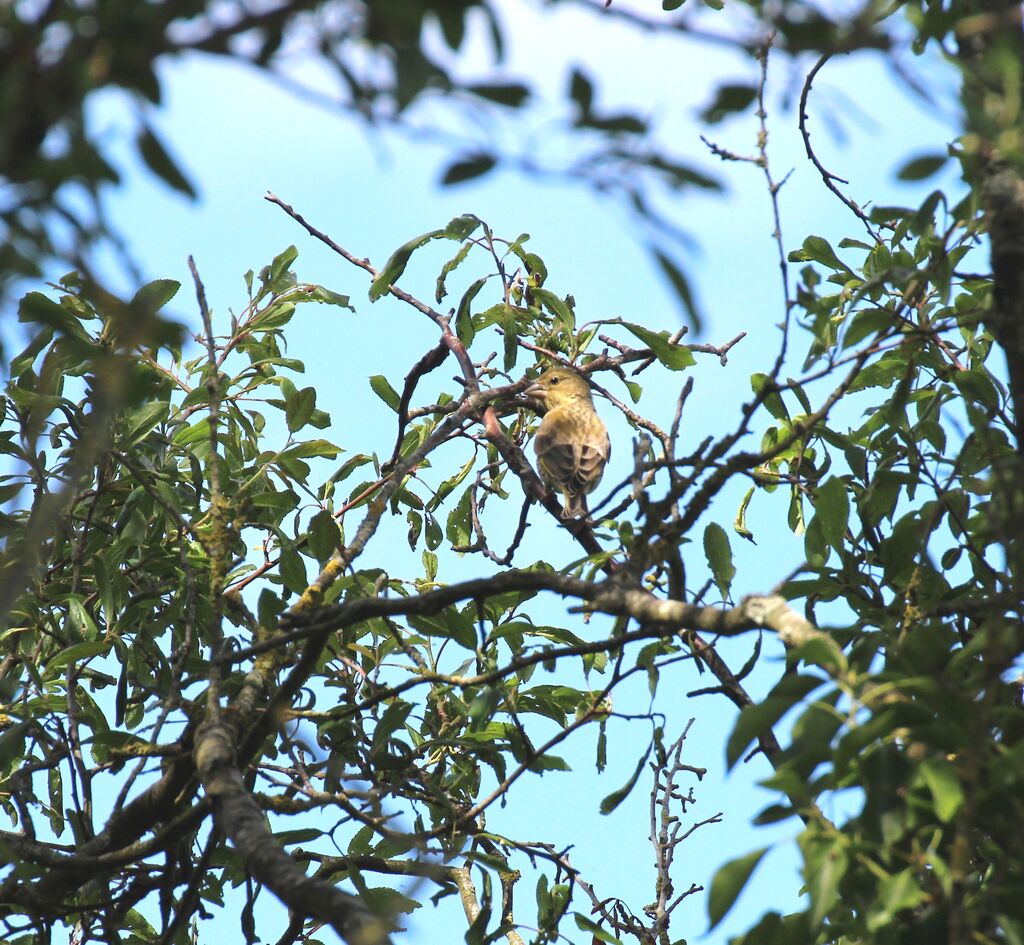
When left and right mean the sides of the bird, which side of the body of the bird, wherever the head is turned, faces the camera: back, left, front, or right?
back
